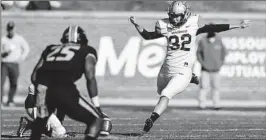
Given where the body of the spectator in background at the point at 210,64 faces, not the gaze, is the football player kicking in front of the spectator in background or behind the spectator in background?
in front

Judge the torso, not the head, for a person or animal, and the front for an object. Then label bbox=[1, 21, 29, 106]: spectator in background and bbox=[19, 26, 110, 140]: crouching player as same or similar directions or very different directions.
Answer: very different directions

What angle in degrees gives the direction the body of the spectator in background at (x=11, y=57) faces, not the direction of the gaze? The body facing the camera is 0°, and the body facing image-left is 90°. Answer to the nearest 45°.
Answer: approximately 0°

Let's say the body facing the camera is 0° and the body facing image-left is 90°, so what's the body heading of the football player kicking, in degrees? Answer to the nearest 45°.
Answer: approximately 0°

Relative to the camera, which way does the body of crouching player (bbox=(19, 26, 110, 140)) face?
away from the camera

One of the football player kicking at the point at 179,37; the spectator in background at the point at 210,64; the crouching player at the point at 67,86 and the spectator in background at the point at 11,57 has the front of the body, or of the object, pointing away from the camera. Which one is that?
the crouching player

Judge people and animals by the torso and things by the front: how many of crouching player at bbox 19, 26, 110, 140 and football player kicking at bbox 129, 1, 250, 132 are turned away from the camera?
1

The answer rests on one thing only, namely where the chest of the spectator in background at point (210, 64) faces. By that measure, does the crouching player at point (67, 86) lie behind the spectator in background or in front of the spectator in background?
in front

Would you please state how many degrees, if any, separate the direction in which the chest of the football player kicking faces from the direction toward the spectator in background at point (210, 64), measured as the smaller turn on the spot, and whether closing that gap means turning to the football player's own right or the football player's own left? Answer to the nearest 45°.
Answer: approximately 180°

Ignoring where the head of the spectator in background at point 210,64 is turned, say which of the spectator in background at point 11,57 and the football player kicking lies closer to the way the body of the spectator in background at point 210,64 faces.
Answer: the football player kicking

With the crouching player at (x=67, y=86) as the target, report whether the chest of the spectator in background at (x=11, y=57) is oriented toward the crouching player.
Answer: yes
